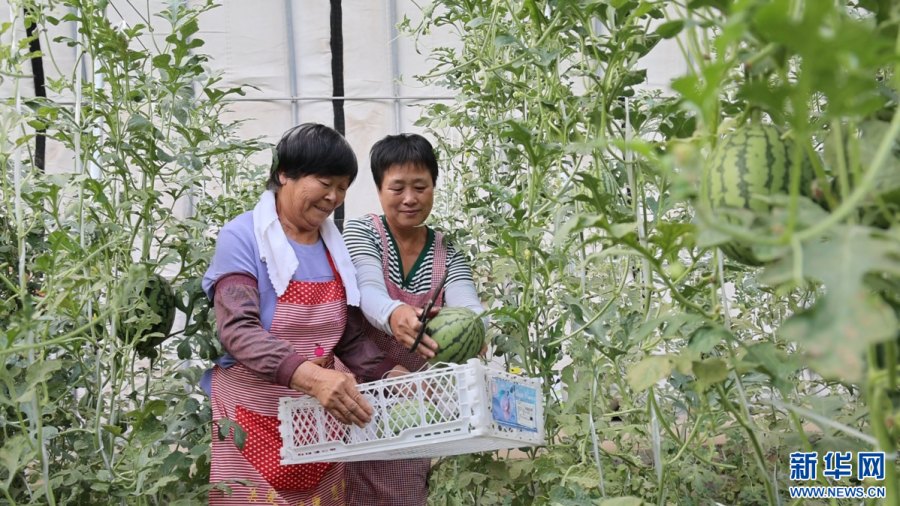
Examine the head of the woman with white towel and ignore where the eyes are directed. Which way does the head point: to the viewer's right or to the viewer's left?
to the viewer's right

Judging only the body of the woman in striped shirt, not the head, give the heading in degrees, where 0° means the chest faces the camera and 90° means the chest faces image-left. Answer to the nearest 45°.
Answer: approximately 0°

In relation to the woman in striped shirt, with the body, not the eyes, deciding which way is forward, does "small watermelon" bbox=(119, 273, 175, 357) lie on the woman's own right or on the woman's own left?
on the woman's own right
